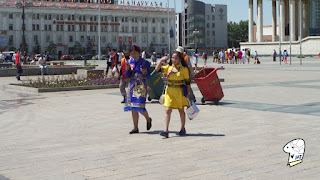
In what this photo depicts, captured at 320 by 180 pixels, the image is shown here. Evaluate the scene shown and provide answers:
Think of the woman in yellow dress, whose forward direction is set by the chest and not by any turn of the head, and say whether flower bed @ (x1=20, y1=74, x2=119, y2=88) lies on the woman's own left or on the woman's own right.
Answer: on the woman's own right

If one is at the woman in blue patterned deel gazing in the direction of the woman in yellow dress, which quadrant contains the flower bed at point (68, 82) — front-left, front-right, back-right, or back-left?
back-left

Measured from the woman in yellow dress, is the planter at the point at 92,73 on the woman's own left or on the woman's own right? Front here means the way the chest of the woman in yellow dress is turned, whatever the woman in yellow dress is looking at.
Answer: on the woman's own right

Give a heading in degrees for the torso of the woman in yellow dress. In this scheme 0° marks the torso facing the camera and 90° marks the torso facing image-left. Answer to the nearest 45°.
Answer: approximately 45°

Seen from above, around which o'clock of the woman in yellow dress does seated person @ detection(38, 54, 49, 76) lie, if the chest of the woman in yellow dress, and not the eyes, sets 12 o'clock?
The seated person is roughly at 4 o'clock from the woman in yellow dress.

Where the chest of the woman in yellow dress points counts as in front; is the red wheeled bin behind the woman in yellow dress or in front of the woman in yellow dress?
behind
